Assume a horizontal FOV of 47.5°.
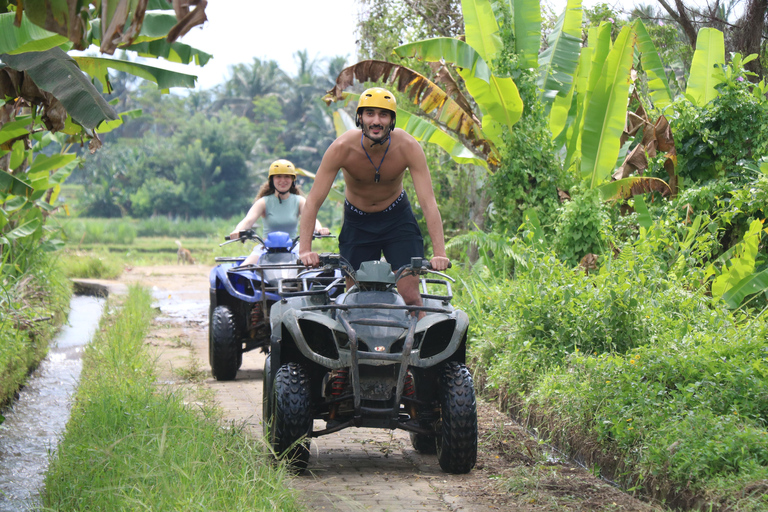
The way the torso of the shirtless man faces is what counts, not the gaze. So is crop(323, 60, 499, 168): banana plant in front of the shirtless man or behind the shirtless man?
behind

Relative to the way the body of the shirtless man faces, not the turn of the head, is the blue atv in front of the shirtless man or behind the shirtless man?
behind

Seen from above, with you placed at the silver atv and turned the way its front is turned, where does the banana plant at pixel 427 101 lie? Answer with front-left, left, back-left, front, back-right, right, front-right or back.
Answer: back

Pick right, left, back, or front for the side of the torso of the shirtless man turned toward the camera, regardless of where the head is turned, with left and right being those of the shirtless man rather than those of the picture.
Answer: front

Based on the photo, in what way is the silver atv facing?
toward the camera

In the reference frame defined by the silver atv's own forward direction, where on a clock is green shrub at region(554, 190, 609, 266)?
The green shrub is roughly at 7 o'clock from the silver atv.

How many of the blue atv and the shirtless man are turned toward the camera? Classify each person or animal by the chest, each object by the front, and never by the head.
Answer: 2

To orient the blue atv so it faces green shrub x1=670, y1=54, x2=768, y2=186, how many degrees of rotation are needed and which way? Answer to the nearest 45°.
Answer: approximately 90° to its left

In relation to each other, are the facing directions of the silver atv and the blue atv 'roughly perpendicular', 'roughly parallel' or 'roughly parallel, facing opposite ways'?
roughly parallel

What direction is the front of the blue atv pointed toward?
toward the camera

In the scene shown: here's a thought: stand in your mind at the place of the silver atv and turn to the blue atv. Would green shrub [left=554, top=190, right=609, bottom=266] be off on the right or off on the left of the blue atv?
right

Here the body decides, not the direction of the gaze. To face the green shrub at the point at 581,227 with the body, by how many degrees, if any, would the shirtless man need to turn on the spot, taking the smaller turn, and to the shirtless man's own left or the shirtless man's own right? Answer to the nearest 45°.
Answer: approximately 135° to the shirtless man's own left

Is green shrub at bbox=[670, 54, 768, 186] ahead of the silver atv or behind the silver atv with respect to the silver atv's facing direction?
behind

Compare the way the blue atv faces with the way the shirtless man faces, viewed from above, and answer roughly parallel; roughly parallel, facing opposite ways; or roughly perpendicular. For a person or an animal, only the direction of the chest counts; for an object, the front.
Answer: roughly parallel
